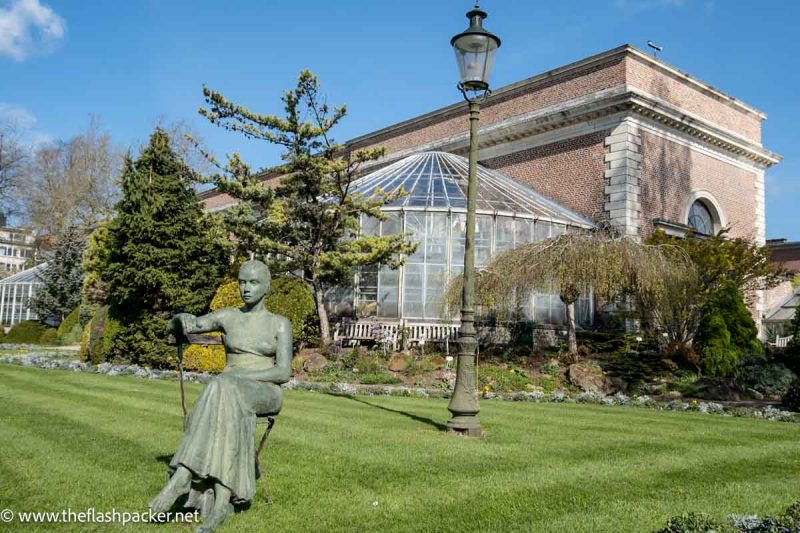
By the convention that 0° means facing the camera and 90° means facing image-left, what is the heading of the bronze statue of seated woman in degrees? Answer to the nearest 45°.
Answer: approximately 45°

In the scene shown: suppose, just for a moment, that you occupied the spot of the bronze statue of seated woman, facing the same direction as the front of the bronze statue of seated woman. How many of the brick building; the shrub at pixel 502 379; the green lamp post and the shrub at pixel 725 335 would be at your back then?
4

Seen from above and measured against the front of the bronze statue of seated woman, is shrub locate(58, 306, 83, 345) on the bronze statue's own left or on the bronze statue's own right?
on the bronze statue's own right

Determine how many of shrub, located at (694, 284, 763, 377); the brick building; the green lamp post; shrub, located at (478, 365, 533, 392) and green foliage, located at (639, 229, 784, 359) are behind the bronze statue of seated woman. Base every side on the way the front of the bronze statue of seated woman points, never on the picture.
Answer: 5

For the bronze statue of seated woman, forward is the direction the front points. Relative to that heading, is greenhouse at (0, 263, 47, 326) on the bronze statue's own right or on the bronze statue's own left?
on the bronze statue's own right

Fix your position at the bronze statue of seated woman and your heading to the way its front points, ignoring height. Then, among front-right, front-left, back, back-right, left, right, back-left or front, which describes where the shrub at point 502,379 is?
back

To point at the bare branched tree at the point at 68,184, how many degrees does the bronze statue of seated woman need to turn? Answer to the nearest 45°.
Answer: approximately 135° to its right

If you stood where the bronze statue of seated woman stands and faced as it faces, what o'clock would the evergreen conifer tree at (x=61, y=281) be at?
The evergreen conifer tree is roughly at 4 o'clock from the bronze statue of seated woman.

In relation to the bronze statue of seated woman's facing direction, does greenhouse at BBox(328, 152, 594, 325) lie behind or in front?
behind

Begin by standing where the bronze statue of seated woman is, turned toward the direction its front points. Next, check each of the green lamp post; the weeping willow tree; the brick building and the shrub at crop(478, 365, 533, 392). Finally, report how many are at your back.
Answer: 4

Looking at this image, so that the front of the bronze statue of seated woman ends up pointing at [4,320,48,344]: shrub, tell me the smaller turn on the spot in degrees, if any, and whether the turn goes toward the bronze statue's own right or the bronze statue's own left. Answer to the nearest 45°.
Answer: approximately 135° to the bronze statue's own right

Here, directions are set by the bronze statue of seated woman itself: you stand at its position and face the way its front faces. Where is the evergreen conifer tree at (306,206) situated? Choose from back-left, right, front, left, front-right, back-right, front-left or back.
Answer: back-right

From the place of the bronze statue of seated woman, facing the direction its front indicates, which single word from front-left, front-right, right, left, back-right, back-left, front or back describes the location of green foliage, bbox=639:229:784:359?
back

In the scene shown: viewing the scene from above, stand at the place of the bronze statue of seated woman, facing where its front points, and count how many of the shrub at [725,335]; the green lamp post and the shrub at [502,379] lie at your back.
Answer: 3

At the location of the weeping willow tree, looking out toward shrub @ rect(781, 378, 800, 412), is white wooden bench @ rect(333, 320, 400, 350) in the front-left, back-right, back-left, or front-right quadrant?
back-right

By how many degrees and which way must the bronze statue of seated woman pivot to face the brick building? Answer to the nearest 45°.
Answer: approximately 180°

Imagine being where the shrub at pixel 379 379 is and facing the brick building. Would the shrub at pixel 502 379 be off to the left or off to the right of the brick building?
right
